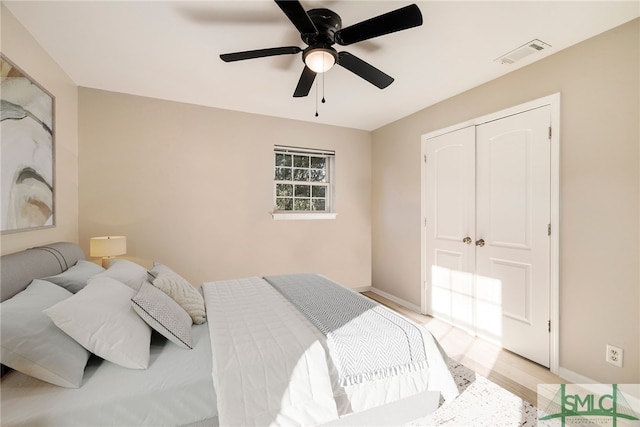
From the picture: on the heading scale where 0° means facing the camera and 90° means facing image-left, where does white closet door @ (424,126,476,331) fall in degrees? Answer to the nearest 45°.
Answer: approximately 45°

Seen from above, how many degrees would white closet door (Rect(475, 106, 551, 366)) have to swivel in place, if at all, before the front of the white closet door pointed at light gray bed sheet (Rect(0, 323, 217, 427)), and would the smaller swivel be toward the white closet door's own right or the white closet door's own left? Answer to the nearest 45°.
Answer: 0° — it already faces it

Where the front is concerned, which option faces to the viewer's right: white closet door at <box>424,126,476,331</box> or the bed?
the bed

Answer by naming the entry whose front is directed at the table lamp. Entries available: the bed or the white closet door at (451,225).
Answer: the white closet door

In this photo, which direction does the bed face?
to the viewer's right

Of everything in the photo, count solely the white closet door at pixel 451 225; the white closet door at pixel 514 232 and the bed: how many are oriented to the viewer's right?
1

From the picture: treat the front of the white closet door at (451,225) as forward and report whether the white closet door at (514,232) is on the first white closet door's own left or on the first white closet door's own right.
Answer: on the first white closet door's own left

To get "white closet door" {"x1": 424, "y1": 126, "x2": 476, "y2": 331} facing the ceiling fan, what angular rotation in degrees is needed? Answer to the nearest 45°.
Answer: approximately 45° to its left

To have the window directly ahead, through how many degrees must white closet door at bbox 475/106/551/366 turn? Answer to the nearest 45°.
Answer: approximately 45° to its right

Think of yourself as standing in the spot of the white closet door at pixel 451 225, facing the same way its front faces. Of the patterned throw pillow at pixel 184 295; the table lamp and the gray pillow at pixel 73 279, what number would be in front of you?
3

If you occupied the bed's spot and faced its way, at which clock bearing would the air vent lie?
The air vent is roughly at 12 o'clock from the bed.

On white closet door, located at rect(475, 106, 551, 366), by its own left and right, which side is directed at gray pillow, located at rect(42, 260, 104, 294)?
front

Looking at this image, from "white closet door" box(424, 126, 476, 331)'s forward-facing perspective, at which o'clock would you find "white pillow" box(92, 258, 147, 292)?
The white pillow is roughly at 12 o'clock from the white closet door.

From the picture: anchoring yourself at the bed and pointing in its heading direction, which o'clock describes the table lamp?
The table lamp is roughly at 8 o'clock from the bed.

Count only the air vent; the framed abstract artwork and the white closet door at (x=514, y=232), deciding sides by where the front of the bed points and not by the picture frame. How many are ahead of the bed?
2

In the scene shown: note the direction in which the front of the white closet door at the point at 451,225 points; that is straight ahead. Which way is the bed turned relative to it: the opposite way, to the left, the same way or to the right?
the opposite way

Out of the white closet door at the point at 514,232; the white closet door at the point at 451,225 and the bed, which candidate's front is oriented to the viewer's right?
the bed

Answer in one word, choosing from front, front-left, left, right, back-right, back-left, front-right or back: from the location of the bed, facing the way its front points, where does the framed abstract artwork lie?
back-left
